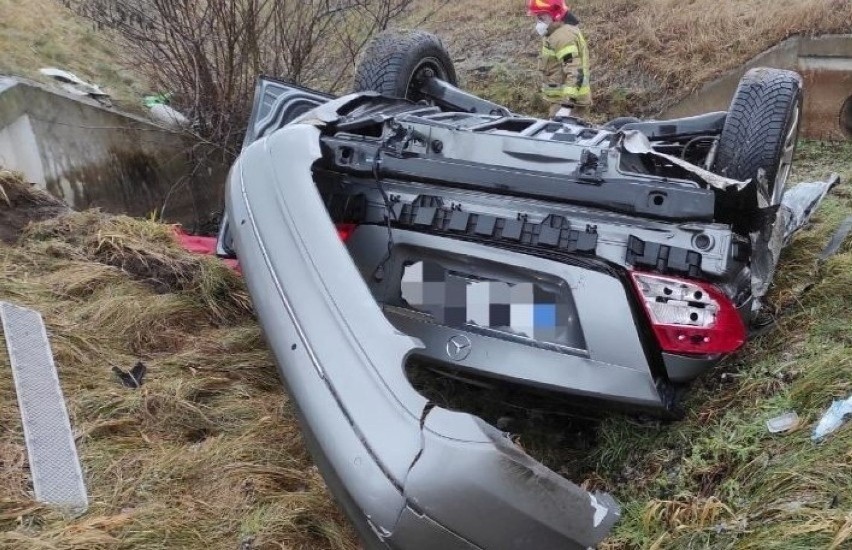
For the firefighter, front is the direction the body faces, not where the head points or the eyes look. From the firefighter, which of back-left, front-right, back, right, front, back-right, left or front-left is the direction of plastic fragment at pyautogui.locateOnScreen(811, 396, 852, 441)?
left

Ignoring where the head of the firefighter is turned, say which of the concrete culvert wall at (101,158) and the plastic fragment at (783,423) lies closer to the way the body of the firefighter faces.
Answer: the concrete culvert wall

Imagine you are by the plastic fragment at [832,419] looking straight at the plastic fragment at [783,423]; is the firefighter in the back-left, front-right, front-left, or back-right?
front-right

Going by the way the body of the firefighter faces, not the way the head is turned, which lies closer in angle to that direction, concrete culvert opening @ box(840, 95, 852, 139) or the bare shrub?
the bare shrub

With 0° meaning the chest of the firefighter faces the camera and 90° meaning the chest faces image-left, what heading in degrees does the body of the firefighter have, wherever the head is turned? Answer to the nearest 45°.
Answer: approximately 90°

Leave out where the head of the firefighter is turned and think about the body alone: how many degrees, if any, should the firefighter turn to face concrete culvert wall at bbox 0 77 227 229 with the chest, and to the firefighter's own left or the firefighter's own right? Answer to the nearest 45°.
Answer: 0° — they already face it

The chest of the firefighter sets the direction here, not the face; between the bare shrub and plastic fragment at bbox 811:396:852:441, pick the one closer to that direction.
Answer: the bare shrub

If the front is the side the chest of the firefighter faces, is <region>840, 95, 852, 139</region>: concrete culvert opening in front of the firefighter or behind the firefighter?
behind

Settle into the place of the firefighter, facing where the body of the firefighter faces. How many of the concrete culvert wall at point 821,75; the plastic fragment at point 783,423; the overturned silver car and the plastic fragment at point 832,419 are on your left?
3

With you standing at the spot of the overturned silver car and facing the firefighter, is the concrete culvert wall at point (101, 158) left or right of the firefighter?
left

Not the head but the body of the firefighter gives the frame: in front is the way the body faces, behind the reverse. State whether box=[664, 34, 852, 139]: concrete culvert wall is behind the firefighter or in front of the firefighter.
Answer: behind

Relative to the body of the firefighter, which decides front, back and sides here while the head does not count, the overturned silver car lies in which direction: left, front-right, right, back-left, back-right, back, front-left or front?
left

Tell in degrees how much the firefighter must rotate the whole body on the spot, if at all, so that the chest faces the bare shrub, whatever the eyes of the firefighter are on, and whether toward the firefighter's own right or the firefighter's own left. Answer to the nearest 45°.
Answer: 0° — they already face it

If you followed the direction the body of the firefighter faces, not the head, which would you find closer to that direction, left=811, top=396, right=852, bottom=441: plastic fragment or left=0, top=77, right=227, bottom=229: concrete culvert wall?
the concrete culvert wall

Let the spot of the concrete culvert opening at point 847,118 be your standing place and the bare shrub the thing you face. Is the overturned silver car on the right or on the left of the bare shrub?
left
